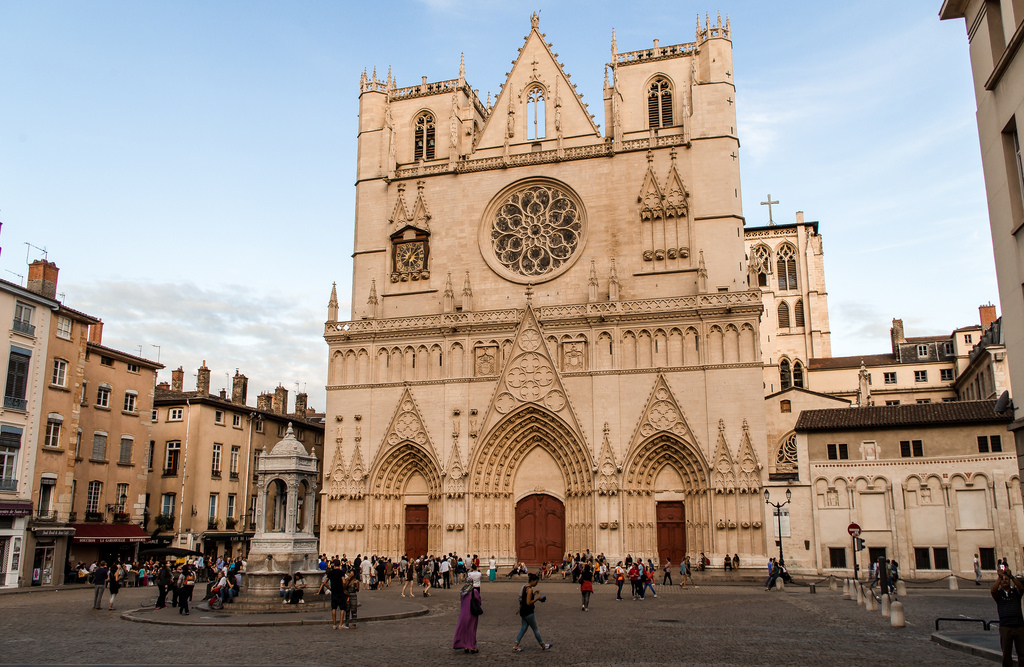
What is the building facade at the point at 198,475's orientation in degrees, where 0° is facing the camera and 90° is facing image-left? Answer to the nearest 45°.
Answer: approximately 315°

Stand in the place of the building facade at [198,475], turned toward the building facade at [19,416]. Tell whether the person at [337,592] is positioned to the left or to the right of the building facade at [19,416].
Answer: left

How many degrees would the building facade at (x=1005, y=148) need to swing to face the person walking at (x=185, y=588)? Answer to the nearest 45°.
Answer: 0° — it already faces them

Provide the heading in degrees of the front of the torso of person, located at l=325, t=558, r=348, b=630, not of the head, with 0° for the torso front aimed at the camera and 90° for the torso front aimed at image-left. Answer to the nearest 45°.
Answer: approximately 180°

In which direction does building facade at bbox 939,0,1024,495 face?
to the viewer's left
